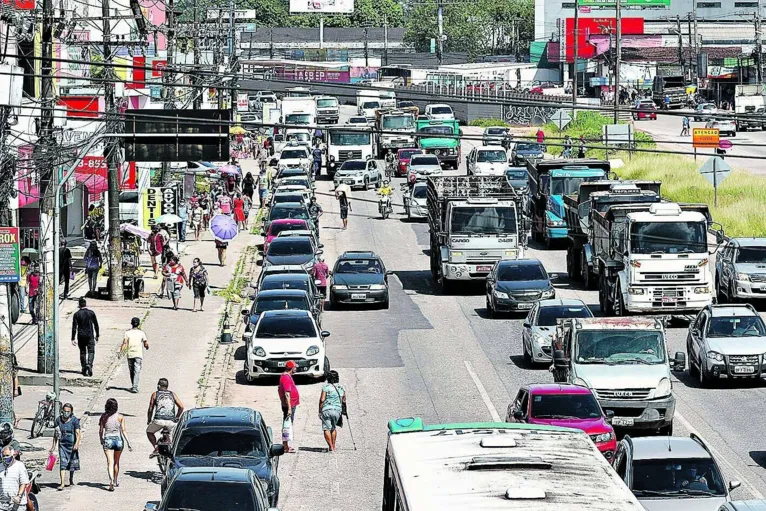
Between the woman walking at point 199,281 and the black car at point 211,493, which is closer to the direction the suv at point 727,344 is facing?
the black car

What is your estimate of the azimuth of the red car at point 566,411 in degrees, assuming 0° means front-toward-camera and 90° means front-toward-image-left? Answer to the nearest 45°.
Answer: approximately 315°

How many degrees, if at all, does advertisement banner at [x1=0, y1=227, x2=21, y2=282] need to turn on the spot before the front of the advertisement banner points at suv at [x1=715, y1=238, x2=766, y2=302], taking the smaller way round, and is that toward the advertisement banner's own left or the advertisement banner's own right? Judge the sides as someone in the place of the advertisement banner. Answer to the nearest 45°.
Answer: approximately 135° to the advertisement banner's own left

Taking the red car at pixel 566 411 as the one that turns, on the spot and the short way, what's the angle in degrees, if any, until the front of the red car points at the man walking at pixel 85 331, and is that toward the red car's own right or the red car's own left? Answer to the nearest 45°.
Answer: approximately 180°
